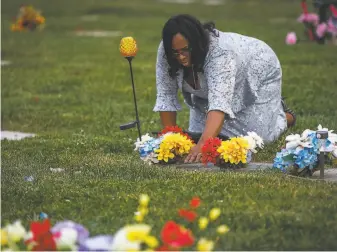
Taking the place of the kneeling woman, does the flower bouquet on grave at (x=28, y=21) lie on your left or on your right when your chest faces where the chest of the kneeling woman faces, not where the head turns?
on your right

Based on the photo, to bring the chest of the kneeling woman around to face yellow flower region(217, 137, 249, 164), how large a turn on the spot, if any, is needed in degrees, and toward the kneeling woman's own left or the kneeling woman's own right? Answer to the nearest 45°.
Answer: approximately 45° to the kneeling woman's own left

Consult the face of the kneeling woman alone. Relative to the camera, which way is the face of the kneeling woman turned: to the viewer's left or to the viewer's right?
to the viewer's left

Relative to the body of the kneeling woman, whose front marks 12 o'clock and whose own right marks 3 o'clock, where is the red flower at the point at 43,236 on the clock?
The red flower is roughly at 11 o'clock from the kneeling woman.

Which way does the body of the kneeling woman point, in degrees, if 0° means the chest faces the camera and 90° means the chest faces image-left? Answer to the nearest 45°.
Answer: approximately 45°

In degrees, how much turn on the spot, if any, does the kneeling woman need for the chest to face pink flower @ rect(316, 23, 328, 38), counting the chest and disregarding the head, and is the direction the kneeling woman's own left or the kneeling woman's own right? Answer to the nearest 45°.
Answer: approximately 180°

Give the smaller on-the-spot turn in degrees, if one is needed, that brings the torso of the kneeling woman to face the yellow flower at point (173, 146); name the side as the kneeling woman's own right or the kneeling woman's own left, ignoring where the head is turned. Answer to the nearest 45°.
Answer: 0° — they already face it

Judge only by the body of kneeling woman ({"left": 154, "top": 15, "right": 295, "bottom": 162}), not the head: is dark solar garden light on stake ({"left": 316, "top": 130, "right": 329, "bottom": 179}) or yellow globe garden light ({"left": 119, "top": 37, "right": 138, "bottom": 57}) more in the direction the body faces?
the yellow globe garden light
